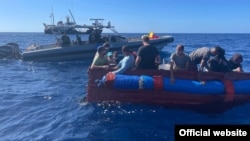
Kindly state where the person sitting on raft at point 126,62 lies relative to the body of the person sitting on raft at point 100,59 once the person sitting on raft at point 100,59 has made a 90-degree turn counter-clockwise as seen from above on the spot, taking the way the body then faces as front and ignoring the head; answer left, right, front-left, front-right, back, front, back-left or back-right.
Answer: back-right

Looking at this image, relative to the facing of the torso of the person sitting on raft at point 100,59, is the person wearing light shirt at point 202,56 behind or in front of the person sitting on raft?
in front

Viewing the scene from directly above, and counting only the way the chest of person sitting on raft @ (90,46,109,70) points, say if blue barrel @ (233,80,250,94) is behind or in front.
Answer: in front

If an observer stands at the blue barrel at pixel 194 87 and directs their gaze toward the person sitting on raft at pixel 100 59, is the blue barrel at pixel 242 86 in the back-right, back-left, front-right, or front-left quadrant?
back-right
